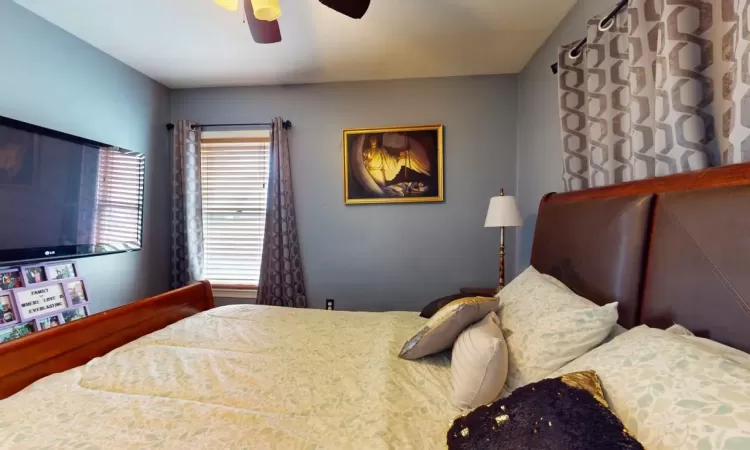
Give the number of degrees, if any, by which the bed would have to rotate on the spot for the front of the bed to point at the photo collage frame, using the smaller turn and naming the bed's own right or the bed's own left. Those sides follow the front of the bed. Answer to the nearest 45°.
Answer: approximately 45° to the bed's own right

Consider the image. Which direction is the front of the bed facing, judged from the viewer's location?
facing to the left of the viewer

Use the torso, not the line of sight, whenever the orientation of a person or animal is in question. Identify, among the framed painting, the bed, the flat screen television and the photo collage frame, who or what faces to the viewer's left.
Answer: the bed

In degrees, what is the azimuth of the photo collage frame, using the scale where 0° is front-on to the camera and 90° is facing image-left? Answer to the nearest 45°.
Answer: approximately 315°

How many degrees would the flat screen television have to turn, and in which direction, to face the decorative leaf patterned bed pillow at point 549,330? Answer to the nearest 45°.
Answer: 0° — it already faces it

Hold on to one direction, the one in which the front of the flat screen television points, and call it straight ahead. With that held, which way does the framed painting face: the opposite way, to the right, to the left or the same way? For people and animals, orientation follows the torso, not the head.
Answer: to the right

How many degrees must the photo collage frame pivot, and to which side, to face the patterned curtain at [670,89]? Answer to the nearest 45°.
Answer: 0° — it already faces it

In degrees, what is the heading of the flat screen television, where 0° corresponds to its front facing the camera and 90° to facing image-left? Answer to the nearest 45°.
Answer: approximately 315°

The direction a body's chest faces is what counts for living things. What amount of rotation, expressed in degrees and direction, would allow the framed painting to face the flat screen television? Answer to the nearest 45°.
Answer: approximately 45° to its right

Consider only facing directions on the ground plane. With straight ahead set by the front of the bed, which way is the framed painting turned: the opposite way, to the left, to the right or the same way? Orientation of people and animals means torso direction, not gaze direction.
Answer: to the left

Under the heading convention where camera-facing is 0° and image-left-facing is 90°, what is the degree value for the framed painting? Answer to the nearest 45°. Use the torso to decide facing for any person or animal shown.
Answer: approximately 0°

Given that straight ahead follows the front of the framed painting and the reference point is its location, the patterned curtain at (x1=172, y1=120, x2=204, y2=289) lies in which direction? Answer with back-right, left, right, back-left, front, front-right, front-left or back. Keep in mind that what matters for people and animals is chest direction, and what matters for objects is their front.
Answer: right
